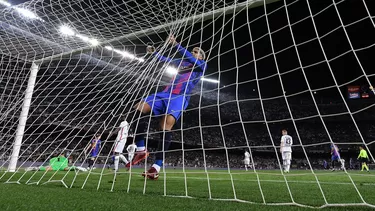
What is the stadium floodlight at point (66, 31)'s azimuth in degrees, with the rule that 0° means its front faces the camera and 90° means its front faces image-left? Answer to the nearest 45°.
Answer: approximately 315°

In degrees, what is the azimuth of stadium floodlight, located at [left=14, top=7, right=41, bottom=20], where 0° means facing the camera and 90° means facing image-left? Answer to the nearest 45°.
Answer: approximately 315°

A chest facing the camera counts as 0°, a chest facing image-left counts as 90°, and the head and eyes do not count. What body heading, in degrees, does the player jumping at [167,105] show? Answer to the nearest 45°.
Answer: approximately 45°

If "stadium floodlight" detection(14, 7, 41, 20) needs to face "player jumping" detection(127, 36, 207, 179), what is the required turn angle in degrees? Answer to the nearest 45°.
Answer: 0° — it already faces them

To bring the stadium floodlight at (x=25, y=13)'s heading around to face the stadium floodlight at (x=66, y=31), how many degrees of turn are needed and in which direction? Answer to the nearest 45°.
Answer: approximately 45° to its left

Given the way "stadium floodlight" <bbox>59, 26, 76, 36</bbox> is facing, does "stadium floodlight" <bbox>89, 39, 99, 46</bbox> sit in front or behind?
in front

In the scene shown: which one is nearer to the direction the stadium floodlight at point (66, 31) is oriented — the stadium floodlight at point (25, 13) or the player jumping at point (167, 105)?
the player jumping

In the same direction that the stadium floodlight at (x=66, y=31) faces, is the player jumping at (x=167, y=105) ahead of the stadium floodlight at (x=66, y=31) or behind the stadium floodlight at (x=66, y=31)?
ahead

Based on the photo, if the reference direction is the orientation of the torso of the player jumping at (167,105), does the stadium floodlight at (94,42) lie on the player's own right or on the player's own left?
on the player's own right
